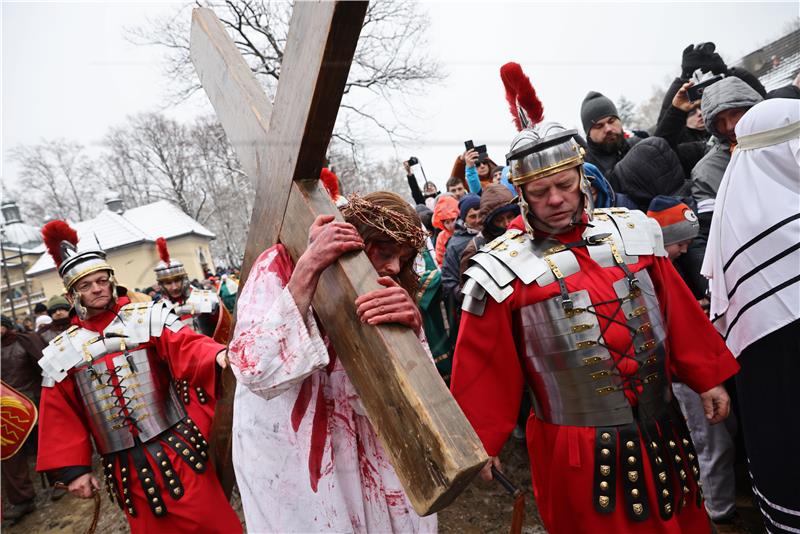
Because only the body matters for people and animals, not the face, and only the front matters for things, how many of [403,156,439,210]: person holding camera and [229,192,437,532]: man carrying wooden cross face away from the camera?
0

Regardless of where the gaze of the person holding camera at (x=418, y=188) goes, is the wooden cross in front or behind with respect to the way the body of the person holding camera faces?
in front

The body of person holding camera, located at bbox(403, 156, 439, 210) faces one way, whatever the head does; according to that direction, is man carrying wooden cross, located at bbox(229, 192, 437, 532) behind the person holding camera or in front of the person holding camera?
in front

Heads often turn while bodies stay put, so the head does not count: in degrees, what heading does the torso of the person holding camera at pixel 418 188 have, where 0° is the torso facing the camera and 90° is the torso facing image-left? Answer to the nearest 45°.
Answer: approximately 0°

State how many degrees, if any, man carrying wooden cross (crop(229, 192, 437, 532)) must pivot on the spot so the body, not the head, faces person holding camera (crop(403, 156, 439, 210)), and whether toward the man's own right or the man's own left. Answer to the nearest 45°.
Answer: approximately 135° to the man's own left
